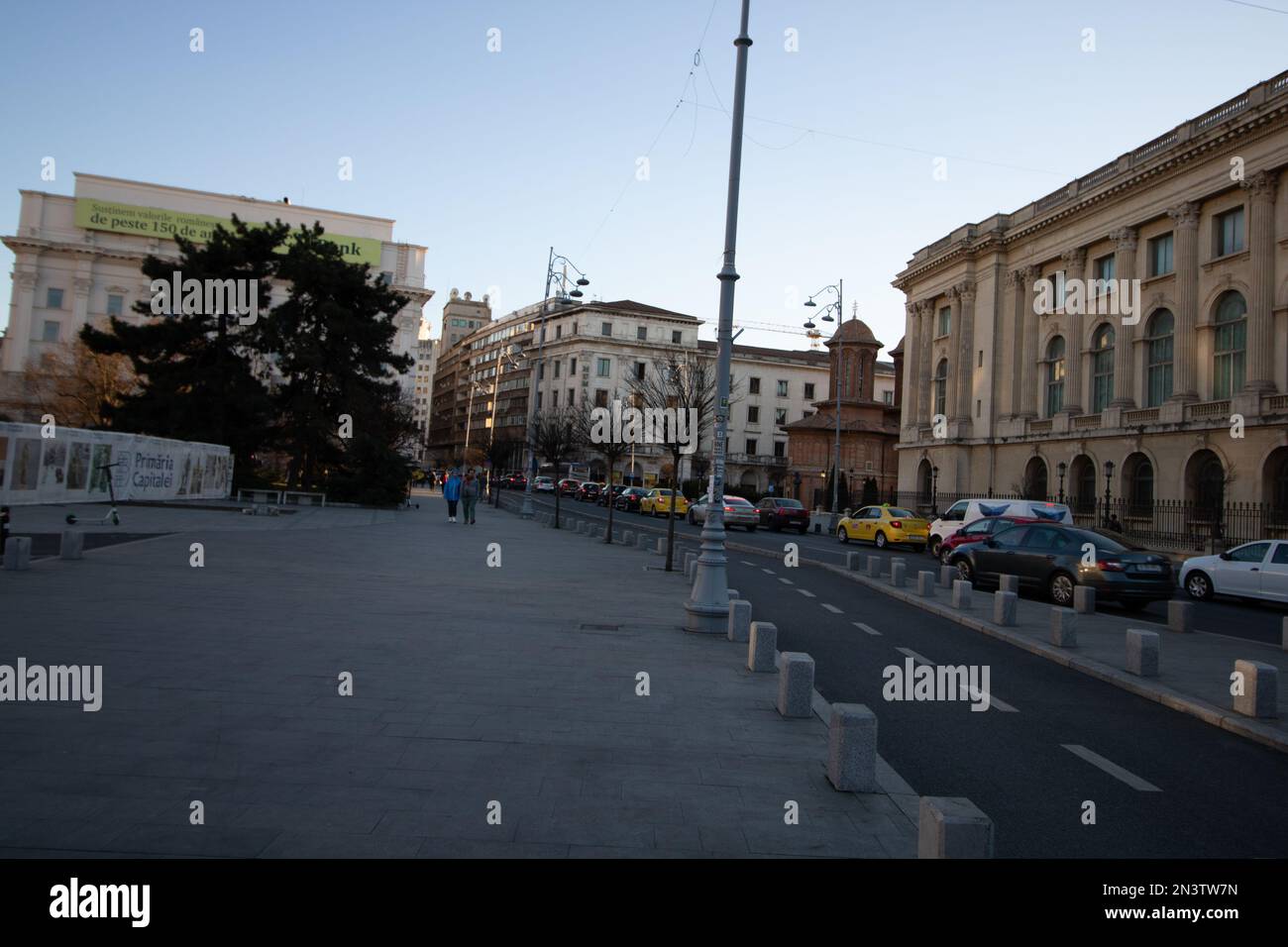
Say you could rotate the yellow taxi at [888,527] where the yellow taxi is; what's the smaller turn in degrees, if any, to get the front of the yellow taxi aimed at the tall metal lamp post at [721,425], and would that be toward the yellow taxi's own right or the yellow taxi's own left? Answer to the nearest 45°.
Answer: approximately 135° to the yellow taxi's own left

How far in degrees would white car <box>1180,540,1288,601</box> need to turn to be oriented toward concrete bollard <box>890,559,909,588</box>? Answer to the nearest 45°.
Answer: approximately 45° to its left

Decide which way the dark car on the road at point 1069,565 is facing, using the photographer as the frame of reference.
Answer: facing away from the viewer and to the left of the viewer

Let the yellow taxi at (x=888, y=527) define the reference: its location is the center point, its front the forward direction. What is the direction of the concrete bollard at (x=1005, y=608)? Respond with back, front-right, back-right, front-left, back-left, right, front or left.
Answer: back-left

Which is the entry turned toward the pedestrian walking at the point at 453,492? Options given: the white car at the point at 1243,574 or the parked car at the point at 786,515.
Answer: the white car

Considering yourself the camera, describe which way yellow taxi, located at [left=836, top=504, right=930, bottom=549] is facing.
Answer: facing away from the viewer and to the left of the viewer

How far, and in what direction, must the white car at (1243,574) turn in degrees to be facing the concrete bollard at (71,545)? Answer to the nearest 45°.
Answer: approximately 45° to its left

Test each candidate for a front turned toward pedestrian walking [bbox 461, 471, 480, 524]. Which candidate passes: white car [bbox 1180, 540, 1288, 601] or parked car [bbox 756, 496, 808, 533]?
the white car

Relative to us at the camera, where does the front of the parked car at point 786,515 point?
facing away from the viewer and to the left of the viewer

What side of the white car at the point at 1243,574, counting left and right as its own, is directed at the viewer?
left
